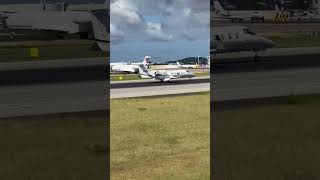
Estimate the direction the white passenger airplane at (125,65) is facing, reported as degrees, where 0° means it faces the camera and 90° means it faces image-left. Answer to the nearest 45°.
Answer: approximately 90°
